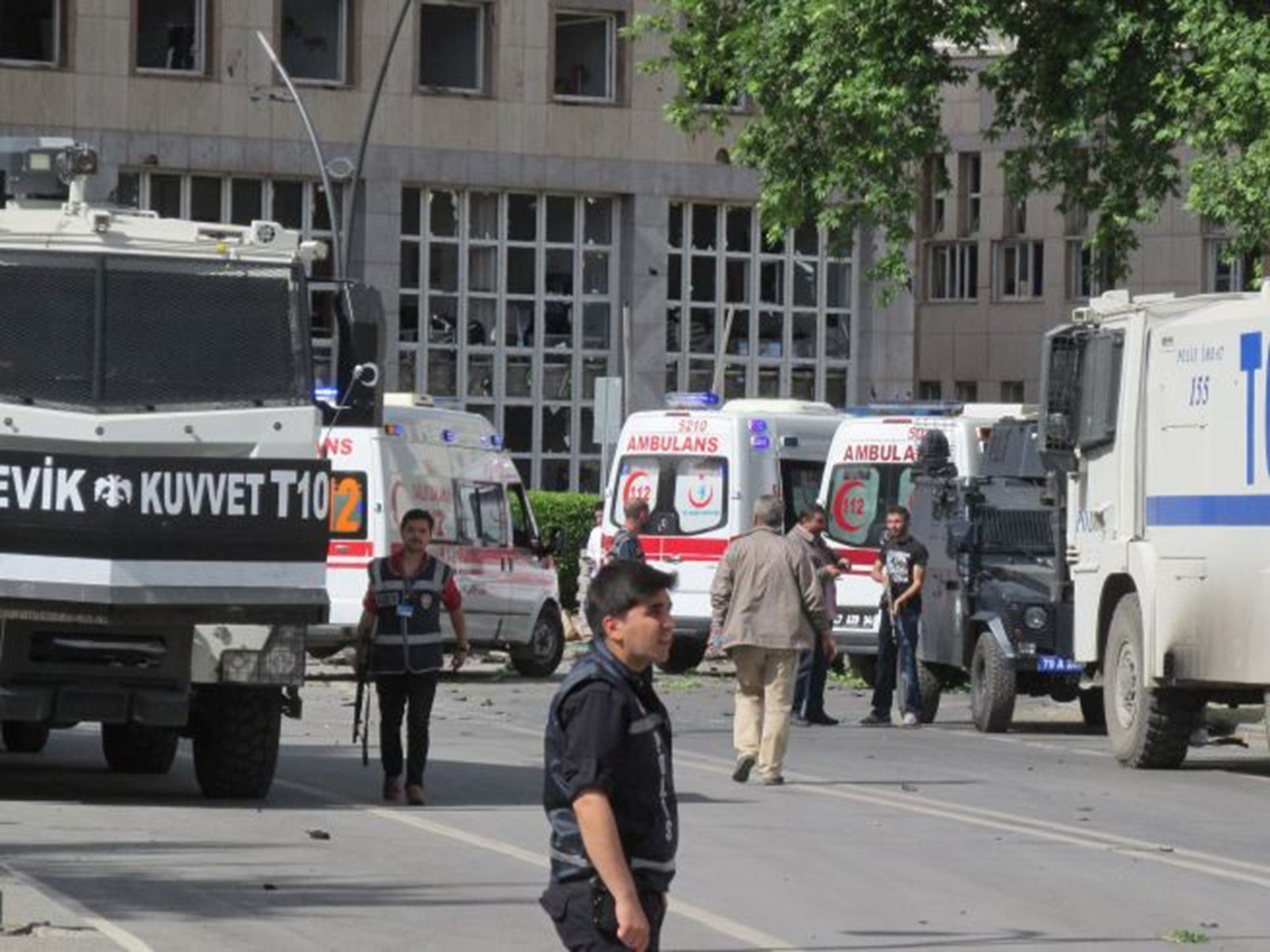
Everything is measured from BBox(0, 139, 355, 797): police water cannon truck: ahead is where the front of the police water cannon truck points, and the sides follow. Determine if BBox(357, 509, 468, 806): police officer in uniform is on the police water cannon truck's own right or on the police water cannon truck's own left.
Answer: on the police water cannon truck's own left

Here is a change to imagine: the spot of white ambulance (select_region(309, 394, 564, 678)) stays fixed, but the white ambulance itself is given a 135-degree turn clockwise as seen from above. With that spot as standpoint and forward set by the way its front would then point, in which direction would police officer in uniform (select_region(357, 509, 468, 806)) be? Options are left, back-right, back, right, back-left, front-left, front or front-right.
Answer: front

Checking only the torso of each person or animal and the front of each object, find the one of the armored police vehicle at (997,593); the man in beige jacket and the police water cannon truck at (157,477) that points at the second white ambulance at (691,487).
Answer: the man in beige jacket

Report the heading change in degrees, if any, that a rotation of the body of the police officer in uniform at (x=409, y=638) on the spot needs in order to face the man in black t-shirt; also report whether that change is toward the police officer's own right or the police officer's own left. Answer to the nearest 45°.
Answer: approximately 135° to the police officer's own left

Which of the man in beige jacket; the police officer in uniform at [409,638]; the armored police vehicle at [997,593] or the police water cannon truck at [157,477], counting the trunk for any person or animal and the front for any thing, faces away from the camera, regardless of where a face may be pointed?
the man in beige jacket

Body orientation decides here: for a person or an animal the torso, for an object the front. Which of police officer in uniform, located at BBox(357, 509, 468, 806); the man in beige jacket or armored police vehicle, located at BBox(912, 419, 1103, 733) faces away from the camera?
the man in beige jacket

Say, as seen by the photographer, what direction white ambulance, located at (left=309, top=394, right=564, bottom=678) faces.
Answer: facing away from the viewer and to the right of the viewer

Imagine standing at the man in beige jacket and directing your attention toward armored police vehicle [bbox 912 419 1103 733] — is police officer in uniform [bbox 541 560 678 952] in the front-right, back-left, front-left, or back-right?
back-right

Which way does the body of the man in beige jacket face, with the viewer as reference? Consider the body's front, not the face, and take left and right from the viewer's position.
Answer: facing away from the viewer

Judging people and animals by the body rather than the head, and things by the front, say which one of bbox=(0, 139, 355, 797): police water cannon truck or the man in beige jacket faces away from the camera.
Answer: the man in beige jacket

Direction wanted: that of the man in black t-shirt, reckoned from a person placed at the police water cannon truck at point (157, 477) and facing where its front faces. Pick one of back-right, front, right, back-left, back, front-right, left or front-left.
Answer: back-left

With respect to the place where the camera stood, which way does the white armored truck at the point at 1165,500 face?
facing away from the viewer and to the left of the viewer
